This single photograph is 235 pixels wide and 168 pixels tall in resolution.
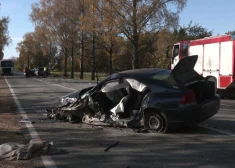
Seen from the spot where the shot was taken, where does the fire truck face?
facing away from the viewer and to the left of the viewer

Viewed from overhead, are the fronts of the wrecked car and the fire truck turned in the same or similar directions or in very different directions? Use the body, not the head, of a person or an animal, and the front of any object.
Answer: same or similar directions

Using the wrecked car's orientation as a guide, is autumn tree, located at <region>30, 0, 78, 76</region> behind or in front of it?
in front

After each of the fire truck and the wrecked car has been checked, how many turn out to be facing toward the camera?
0

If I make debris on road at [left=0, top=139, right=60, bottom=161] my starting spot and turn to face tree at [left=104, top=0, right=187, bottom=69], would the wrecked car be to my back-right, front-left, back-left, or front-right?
front-right

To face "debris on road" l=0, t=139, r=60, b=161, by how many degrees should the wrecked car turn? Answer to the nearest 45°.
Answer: approximately 90° to its left

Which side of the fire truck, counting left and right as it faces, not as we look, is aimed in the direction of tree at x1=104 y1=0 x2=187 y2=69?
front

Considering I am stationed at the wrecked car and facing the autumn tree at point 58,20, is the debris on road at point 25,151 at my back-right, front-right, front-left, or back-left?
back-left

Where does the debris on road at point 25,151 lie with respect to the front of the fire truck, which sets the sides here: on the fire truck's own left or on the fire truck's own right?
on the fire truck's own left

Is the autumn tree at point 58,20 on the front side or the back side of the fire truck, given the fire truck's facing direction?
on the front side

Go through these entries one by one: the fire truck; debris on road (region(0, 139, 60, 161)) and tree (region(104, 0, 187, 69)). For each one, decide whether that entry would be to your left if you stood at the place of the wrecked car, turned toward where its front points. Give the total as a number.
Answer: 1

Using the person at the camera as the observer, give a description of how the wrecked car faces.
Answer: facing away from the viewer and to the left of the viewer

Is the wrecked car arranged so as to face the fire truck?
no

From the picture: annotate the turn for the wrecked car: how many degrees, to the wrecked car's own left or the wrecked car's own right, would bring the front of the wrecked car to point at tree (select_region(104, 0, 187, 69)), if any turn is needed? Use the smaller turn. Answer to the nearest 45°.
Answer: approximately 45° to the wrecked car's own right
